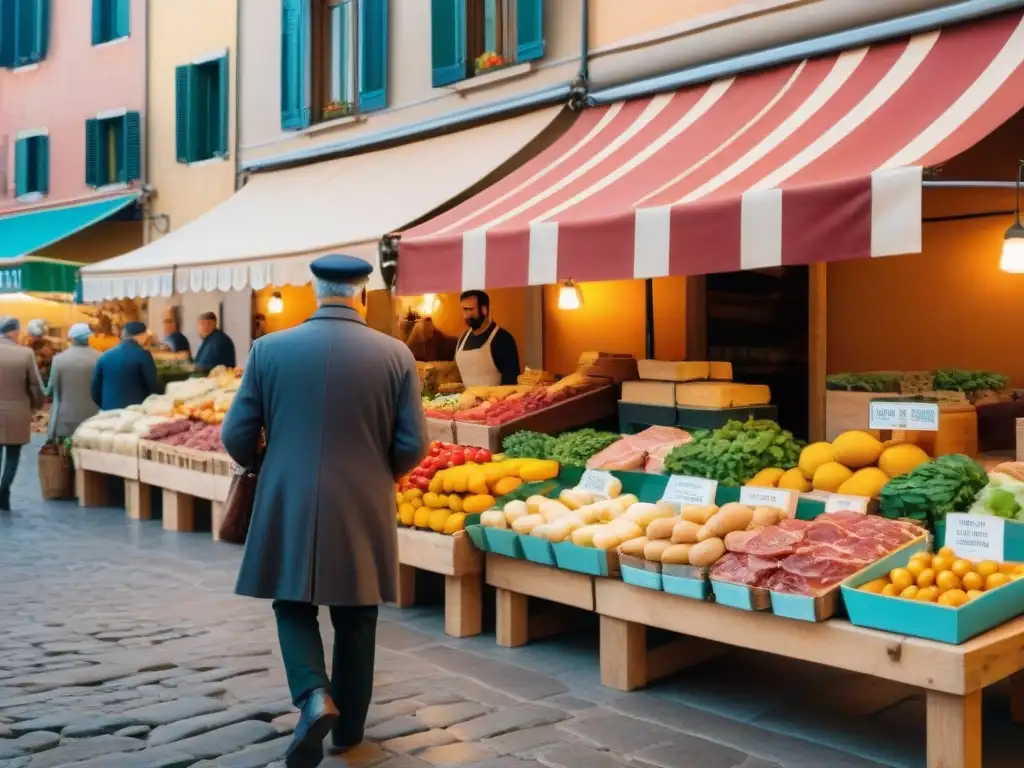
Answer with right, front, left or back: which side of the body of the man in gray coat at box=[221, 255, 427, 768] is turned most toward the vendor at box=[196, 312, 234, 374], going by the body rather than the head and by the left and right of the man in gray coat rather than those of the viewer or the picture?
front

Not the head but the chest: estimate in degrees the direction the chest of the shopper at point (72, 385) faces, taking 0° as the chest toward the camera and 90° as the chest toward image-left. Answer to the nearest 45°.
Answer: approximately 180°

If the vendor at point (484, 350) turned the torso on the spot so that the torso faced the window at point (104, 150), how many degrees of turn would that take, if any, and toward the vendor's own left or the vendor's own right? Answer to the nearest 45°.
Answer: approximately 90° to the vendor's own right

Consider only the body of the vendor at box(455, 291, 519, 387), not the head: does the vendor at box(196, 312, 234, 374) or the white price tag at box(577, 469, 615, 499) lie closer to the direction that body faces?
the white price tag

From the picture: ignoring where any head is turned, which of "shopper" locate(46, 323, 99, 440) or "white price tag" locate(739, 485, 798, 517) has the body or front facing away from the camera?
the shopper

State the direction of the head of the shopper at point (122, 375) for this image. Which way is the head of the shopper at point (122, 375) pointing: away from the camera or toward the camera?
away from the camera

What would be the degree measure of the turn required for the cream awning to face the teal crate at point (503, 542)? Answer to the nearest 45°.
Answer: approximately 45° to its left

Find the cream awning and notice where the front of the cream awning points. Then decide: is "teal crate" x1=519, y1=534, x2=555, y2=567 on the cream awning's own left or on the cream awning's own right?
on the cream awning's own left

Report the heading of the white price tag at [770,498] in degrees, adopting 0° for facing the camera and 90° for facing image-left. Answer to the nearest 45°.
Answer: approximately 0°

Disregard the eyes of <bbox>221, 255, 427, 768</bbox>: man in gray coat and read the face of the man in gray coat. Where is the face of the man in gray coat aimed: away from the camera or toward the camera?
away from the camera

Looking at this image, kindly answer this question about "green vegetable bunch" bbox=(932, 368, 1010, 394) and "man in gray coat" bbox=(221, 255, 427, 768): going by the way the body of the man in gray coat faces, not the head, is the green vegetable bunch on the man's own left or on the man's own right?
on the man's own right
